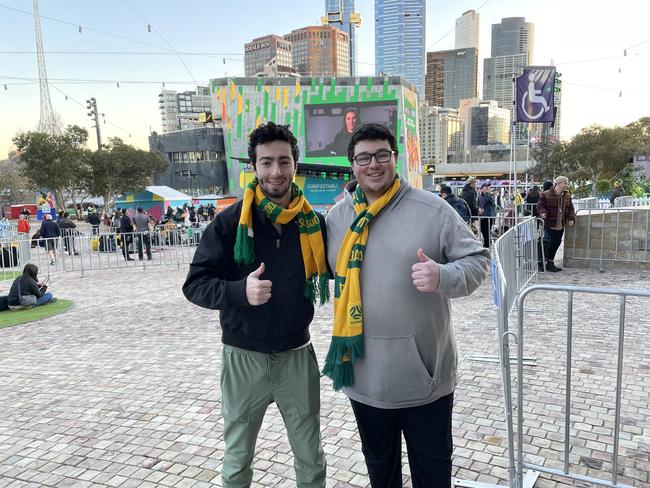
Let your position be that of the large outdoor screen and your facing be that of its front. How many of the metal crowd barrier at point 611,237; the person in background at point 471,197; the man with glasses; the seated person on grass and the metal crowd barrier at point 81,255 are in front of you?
5

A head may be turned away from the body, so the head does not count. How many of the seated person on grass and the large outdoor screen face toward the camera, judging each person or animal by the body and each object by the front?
1

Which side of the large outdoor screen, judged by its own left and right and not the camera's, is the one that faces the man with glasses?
front

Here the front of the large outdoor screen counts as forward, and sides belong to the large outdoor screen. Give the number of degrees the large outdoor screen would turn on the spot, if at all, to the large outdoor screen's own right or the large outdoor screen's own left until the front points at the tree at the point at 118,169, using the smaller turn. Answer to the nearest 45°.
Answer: approximately 45° to the large outdoor screen's own right

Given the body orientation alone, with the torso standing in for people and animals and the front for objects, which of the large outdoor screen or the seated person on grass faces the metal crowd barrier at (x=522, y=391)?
the large outdoor screen

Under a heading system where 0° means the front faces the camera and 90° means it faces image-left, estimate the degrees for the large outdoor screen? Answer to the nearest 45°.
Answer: approximately 0°

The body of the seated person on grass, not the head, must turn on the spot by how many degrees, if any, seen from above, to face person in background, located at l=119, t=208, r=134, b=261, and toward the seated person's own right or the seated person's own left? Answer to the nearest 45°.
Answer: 0° — they already face them

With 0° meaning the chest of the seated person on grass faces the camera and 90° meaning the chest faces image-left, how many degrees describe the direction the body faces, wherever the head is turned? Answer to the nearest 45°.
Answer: approximately 225°

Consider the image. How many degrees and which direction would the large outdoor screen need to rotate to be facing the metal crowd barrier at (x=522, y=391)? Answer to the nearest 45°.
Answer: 0° — it already faces it

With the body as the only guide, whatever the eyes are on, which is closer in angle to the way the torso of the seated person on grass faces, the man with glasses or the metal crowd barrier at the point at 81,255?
the metal crowd barrier

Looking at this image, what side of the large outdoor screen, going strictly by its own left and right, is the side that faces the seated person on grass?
front
